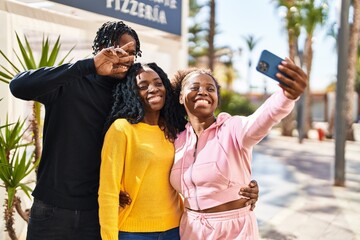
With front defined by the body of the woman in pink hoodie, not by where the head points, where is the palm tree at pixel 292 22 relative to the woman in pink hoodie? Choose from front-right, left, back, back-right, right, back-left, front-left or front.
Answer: back-right

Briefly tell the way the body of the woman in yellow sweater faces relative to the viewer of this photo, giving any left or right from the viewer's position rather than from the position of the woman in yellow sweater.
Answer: facing the viewer and to the right of the viewer

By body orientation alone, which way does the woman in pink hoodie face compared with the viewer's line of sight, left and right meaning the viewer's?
facing the viewer and to the left of the viewer

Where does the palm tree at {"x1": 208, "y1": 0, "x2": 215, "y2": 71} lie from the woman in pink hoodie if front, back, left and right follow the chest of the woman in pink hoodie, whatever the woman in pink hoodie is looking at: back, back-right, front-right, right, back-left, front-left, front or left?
back-right

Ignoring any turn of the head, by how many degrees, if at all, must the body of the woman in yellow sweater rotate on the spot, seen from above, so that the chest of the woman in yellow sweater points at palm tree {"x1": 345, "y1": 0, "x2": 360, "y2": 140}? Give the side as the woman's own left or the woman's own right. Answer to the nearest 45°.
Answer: approximately 90° to the woman's own left

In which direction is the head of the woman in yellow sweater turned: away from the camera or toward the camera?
toward the camera

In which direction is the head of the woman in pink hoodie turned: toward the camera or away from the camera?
toward the camera

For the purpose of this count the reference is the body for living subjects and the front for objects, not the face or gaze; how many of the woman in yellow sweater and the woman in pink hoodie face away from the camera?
0

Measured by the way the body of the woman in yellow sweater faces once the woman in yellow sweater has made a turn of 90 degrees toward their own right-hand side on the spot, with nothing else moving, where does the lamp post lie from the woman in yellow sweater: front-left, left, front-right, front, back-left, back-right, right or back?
back
